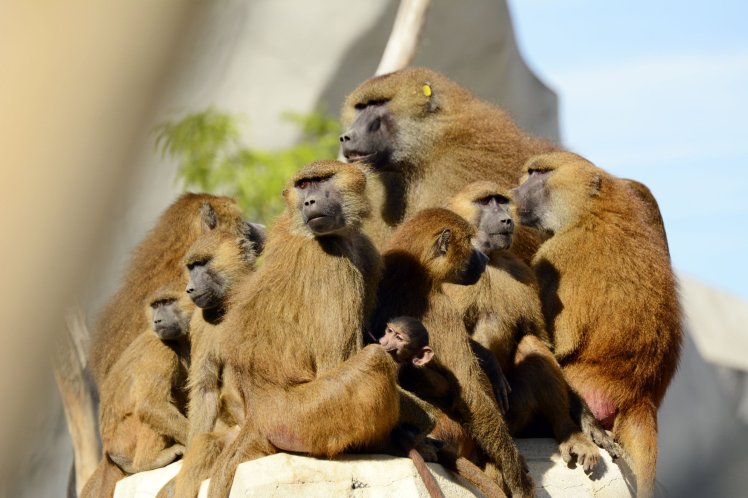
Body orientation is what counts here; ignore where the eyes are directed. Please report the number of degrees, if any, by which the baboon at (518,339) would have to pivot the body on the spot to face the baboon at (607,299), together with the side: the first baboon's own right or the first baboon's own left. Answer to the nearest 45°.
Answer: approximately 90° to the first baboon's own left

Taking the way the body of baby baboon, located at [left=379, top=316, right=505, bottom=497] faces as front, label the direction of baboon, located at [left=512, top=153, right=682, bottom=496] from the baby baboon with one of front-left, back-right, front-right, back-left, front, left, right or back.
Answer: back

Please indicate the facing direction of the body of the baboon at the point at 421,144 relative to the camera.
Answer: to the viewer's left

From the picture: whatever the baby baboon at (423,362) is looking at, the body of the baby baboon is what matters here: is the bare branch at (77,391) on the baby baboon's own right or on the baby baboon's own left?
on the baby baboon's own right

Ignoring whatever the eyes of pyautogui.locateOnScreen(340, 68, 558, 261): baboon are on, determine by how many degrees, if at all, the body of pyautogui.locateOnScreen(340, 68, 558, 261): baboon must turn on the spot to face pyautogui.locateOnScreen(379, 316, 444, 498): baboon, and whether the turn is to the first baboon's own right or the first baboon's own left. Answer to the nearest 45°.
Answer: approximately 90° to the first baboon's own left
